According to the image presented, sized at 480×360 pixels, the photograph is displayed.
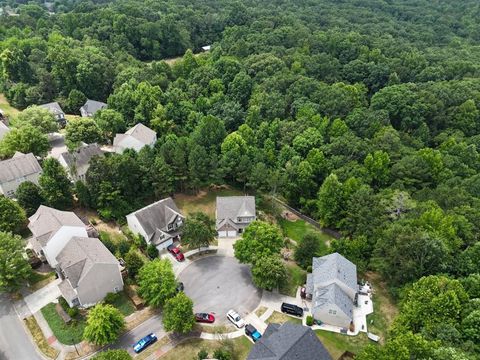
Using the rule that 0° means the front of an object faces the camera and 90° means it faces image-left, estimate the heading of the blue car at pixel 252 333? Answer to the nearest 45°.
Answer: approximately 315°

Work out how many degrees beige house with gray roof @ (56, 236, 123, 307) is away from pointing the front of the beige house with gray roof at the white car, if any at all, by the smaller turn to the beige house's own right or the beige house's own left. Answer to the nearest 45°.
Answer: approximately 90° to the beige house's own left

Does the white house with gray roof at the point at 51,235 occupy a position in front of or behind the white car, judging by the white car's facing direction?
behind

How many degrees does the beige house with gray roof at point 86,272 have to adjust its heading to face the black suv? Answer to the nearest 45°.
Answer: approximately 90° to its left

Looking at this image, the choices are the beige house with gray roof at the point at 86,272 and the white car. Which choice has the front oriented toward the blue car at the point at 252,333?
the white car

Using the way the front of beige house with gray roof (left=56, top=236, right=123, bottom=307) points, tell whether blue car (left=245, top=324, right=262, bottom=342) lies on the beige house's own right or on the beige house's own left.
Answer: on the beige house's own left

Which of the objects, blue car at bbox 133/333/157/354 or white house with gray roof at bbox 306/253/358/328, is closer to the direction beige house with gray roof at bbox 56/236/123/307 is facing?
the blue car

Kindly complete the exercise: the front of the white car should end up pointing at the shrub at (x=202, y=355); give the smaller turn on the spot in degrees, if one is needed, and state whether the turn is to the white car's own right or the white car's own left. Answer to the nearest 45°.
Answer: approximately 90° to the white car's own right
